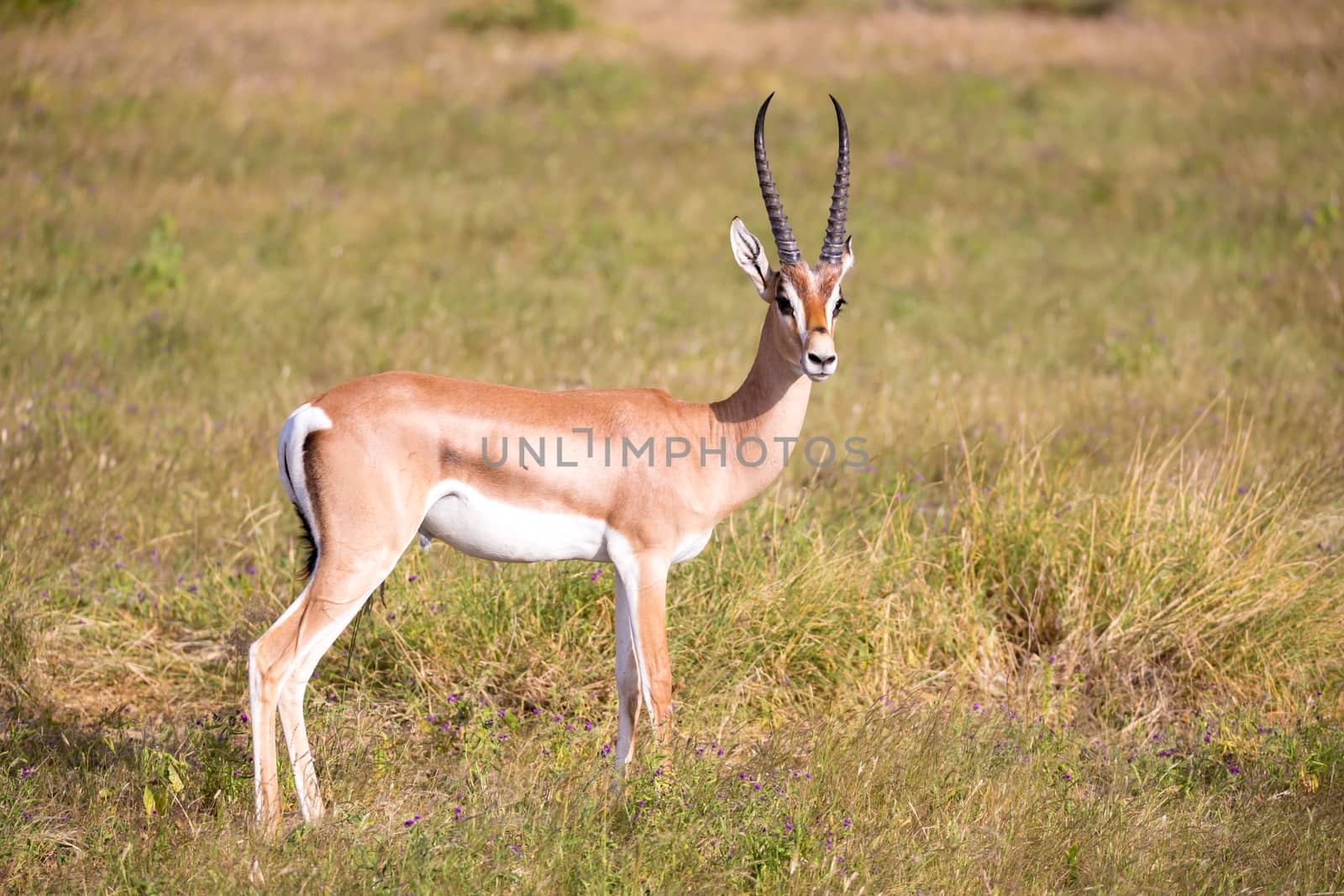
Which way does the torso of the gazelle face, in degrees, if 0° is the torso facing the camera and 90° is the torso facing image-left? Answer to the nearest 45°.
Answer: approximately 270°

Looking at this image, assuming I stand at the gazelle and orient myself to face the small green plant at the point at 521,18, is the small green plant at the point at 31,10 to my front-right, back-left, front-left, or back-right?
front-left

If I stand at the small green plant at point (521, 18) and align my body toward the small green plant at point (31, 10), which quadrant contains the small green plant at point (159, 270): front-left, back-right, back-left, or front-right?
front-left
